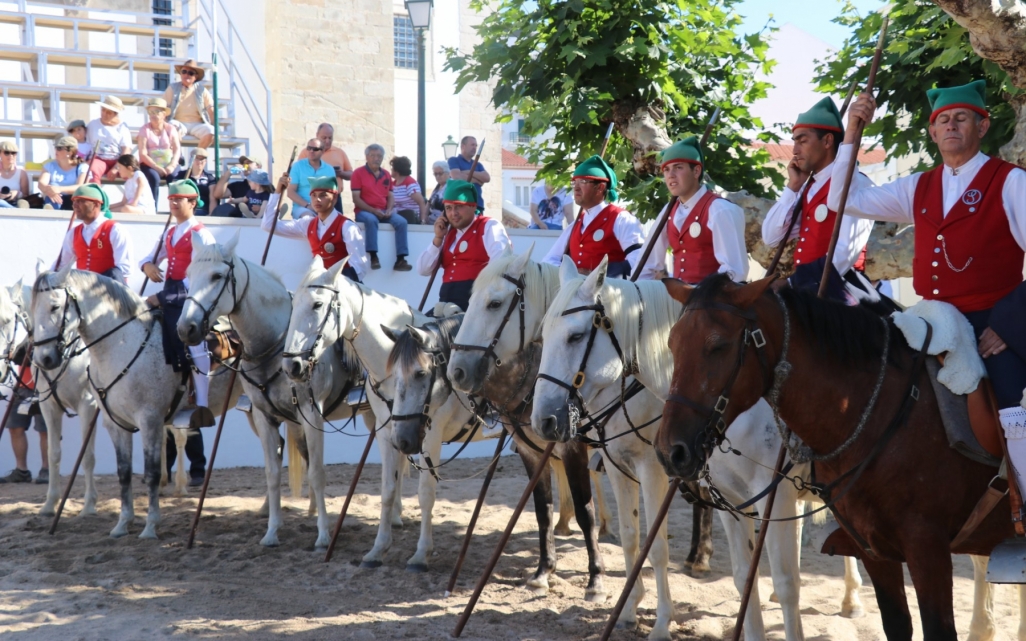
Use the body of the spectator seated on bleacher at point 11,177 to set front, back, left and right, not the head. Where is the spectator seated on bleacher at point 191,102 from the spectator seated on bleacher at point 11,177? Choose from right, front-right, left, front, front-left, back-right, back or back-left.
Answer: back-left

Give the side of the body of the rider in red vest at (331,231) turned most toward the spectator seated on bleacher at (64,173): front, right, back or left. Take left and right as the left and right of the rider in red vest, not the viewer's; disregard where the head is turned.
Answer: right

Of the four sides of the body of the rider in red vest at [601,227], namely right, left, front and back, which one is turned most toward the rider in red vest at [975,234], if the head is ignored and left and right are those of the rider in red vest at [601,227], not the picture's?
left

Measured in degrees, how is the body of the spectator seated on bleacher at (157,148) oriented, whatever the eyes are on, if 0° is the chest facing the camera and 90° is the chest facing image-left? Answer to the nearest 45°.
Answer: approximately 0°

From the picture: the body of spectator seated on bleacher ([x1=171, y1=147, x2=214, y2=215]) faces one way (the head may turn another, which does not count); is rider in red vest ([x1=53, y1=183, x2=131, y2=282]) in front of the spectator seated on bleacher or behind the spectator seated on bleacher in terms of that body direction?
in front

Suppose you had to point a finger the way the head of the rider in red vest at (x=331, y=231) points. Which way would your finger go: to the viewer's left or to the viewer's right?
to the viewer's left

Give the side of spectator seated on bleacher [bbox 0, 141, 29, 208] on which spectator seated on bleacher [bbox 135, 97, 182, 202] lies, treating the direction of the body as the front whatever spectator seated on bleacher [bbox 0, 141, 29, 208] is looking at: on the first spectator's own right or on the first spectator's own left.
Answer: on the first spectator's own left
